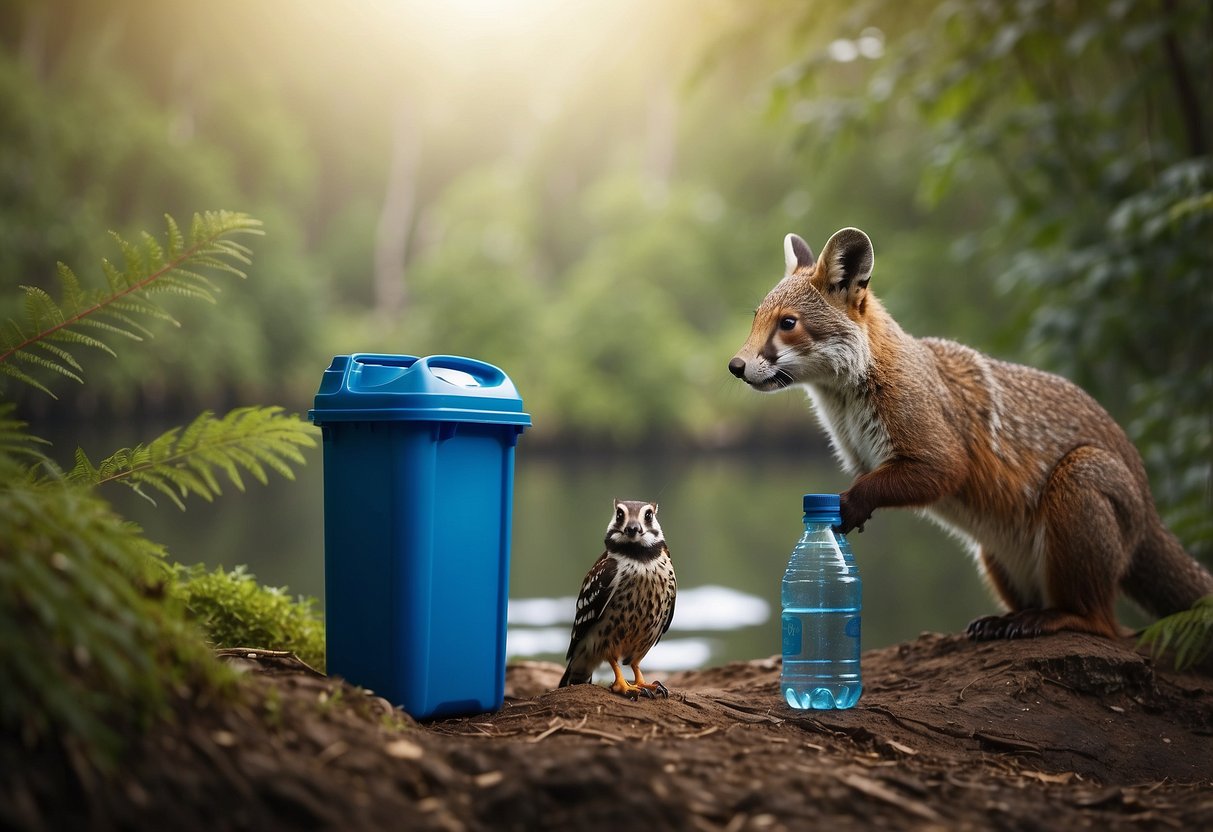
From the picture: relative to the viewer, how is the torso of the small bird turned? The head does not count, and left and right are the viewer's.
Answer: facing the viewer and to the right of the viewer

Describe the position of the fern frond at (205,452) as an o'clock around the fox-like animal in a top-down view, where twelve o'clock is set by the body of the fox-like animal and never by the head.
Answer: The fern frond is roughly at 11 o'clock from the fox-like animal.

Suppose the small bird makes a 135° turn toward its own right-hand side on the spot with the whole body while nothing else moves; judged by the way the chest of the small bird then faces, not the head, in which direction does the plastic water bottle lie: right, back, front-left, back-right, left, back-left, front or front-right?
back-right

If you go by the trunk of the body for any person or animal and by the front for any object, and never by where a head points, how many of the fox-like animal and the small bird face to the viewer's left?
1

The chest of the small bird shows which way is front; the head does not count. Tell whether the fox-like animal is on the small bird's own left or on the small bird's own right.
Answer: on the small bird's own left

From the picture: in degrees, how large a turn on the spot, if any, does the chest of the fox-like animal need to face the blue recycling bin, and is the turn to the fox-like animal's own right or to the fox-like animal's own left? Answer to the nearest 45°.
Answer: approximately 45° to the fox-like animal's own left

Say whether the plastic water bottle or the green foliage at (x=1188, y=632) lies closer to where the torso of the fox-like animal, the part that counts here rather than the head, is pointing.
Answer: the plastic water bottle

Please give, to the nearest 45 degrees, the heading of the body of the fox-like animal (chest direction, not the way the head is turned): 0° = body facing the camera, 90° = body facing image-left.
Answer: approximately 90°

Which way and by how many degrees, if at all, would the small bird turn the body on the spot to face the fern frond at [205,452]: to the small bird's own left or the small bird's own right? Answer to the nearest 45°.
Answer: approximately 135° to the small bird's own right
